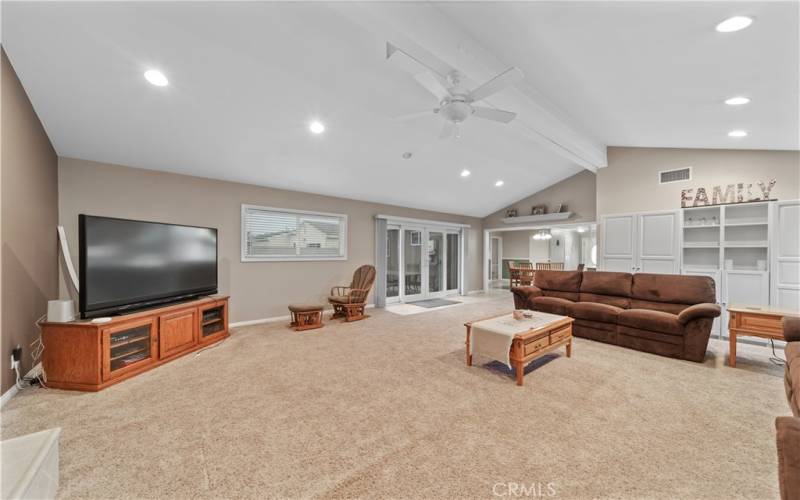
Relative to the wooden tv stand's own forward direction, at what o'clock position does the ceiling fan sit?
The ceiling fan is roughly at 12 o'clock from the wooden tv stand.

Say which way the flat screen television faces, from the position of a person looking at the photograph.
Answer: facing the viewer and to the right of the viewer

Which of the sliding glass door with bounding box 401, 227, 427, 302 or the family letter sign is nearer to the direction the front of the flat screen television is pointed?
the family letter sign

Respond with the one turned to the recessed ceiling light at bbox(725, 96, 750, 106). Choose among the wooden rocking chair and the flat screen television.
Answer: the flat screen television

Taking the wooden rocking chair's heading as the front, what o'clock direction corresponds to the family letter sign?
The family letter sign is roughly at 8 o'clock from the wooden rocking chair.

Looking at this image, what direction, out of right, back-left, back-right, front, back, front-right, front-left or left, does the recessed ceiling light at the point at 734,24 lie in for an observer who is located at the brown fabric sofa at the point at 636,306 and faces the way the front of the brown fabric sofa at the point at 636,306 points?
front-left

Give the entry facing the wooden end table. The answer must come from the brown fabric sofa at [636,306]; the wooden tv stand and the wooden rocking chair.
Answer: the wooden tv stand

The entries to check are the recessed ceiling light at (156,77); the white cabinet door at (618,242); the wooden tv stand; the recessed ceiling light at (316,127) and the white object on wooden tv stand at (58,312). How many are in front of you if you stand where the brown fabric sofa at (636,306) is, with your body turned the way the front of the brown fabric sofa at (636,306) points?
4

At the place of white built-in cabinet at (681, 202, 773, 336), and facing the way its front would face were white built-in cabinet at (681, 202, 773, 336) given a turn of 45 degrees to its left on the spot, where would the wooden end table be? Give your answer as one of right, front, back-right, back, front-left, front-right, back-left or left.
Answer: front

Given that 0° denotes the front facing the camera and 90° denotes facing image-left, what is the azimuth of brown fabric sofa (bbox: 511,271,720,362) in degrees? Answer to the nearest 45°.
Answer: approximately 45°

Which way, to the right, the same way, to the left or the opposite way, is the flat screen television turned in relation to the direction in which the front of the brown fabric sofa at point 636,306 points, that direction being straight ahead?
the opposite way

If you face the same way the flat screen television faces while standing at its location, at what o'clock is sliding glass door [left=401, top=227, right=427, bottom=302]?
The sliding glass door is roughly at 10 o'clock from the flat screen television.

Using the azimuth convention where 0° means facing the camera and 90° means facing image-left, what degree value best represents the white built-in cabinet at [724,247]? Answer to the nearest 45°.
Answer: approximately 45°
